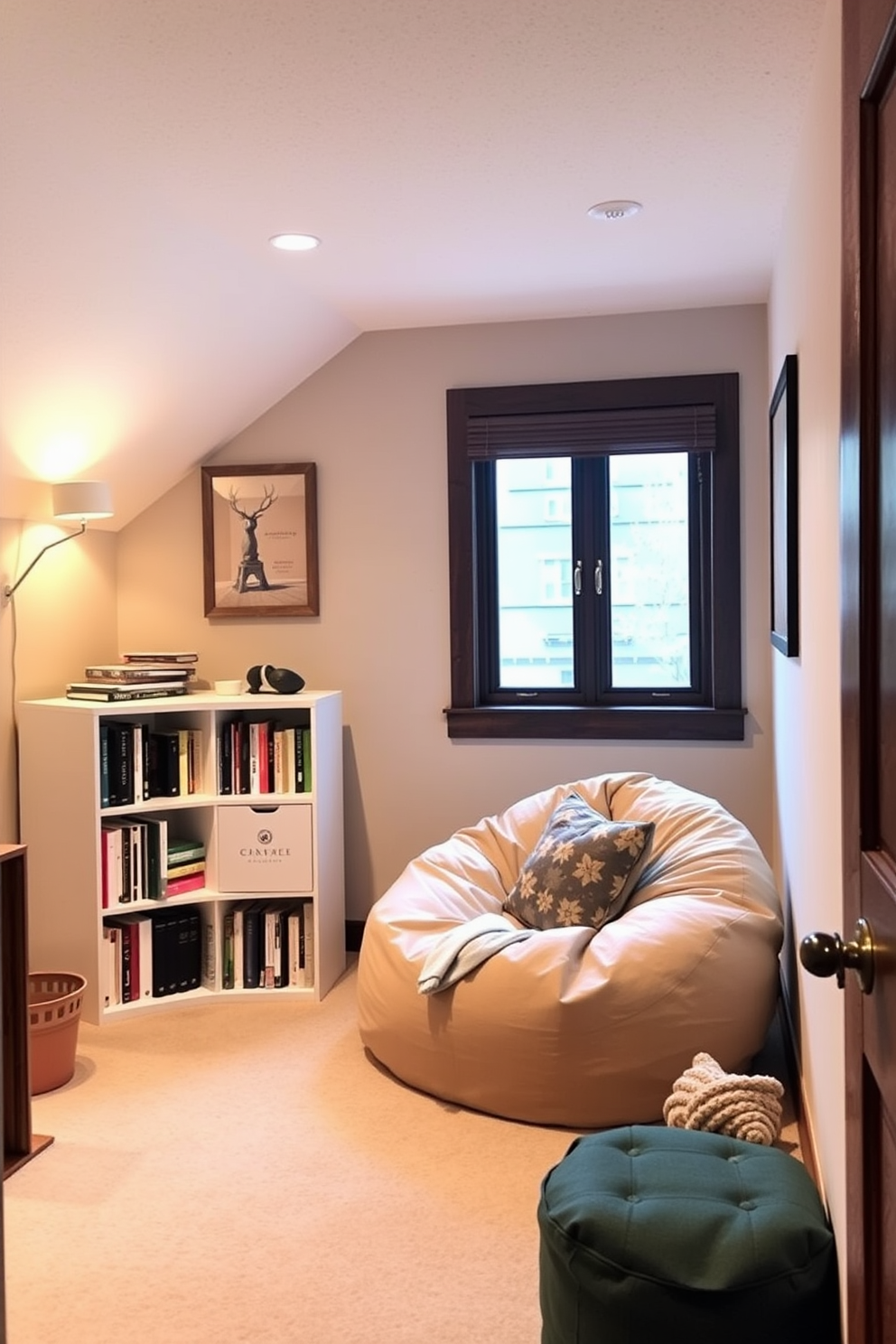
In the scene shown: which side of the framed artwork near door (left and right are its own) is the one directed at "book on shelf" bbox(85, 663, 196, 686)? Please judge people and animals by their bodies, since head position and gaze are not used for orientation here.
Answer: front

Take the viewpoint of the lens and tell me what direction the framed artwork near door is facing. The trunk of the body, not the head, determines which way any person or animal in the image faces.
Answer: facing to the left of the viewer

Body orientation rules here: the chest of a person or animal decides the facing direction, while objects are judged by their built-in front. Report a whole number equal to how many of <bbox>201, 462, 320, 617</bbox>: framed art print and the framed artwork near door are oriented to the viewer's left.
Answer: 1

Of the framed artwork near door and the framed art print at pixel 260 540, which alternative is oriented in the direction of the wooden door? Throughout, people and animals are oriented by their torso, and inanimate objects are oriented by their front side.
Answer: the framed art print

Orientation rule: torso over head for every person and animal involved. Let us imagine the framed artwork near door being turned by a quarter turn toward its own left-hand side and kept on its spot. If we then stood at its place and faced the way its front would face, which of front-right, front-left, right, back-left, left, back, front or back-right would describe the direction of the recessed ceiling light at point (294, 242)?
right

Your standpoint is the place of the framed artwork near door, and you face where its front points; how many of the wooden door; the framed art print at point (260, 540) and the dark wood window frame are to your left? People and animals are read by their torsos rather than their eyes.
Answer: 1

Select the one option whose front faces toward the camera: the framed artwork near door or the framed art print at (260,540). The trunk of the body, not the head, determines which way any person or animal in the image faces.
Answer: the framed art print

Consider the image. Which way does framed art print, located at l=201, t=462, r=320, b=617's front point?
toward the camera

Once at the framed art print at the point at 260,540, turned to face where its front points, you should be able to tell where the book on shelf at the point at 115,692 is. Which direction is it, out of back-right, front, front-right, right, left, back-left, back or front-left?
front-right

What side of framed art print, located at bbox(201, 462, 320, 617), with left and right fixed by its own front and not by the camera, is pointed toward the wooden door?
front
